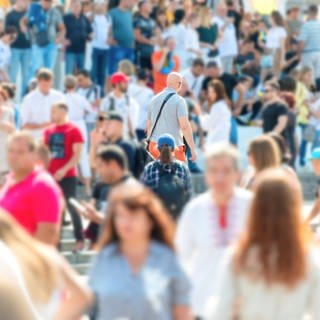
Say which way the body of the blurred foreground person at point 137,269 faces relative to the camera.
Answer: toward the camera

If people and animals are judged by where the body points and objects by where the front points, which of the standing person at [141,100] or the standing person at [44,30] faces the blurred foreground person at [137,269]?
the standing person at [44,30]

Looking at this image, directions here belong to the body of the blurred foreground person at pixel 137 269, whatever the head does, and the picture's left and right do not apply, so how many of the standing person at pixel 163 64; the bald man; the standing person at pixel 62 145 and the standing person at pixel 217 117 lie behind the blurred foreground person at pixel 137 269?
4

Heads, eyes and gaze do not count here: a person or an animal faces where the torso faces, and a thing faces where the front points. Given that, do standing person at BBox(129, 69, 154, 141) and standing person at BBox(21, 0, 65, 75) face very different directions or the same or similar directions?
very different directions

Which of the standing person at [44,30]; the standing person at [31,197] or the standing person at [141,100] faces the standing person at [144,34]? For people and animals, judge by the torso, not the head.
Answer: the standing person at [141,100]

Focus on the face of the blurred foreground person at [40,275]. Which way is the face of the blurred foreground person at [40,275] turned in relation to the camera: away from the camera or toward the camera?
away from the camera

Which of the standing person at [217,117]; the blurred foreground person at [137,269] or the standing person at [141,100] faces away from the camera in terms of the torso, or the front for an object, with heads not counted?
the standing person at [141,100]

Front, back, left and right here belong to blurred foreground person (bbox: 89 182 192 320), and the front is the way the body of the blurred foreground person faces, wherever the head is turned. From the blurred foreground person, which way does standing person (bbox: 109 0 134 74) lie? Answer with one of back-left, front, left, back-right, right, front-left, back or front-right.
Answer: back

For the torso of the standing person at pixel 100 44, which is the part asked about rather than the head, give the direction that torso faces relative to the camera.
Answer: toward the camera

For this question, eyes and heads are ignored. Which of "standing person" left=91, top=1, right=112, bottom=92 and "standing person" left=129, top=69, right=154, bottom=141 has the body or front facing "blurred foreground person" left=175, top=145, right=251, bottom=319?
"standing person" left=91, top=1, right=112, bottom=92

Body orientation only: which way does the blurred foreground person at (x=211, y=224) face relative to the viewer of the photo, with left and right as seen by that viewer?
facing the viewer

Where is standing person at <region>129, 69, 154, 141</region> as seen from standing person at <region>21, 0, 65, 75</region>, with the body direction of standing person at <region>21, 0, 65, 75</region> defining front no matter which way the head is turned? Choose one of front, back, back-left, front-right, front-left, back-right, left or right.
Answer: front-left
